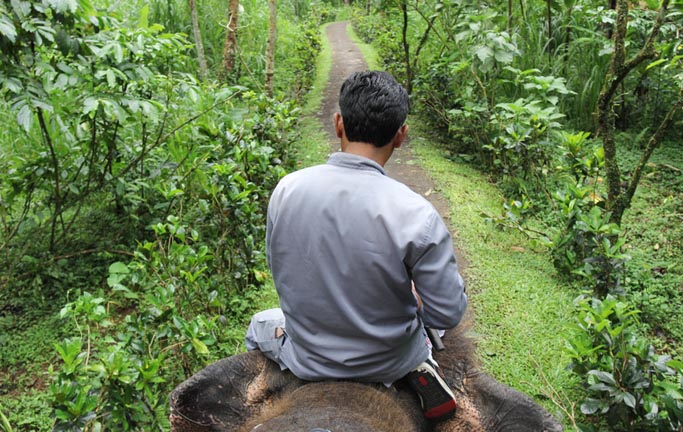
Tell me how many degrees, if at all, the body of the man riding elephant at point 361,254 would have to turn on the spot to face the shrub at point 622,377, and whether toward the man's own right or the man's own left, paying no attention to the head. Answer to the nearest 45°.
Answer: approximately 90° to the man's own right

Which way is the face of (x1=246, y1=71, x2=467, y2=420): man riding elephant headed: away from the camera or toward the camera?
away from the camera

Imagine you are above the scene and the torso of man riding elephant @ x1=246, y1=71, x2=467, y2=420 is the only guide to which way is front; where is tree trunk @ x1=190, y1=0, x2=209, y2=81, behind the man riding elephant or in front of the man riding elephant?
in front

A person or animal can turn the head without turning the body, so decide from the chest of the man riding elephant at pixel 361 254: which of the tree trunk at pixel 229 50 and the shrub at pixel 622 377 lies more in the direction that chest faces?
the tree trunk

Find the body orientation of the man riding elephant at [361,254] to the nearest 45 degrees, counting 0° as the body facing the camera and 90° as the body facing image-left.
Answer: approximately 180°

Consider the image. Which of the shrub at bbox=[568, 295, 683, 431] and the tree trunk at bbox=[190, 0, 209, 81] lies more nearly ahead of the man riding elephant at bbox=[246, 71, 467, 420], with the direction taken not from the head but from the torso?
the tree trunk

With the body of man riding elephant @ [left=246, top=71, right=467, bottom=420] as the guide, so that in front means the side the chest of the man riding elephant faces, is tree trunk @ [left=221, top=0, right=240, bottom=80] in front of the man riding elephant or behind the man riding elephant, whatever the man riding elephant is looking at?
in front
